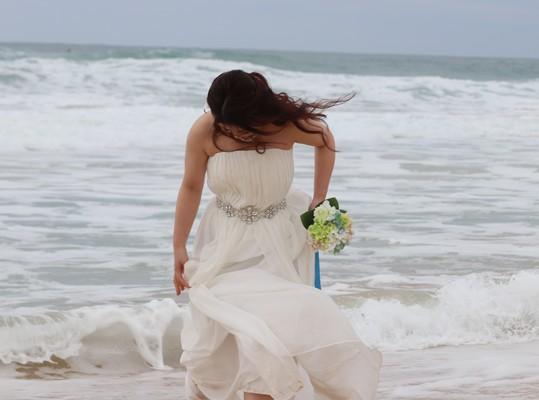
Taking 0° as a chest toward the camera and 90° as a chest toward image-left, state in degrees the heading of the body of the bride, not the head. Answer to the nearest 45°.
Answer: approximately 0°
